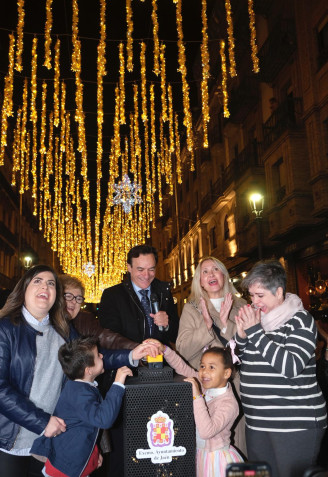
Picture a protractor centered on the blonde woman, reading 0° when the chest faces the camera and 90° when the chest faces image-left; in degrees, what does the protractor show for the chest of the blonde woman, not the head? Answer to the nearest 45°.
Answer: approximately 0°

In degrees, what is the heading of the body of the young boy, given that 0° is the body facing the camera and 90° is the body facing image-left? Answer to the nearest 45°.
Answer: approximately 270°

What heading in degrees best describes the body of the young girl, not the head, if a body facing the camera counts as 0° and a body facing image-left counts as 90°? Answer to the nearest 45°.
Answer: approximately 45°

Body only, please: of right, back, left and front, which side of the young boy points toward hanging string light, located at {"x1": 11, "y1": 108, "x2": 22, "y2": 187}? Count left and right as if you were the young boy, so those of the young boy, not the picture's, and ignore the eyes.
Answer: left
